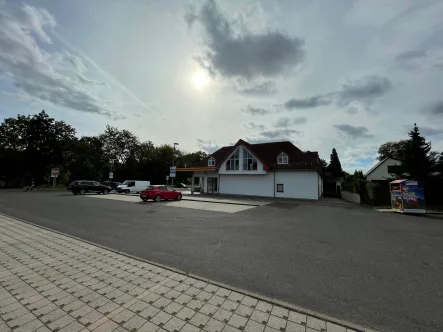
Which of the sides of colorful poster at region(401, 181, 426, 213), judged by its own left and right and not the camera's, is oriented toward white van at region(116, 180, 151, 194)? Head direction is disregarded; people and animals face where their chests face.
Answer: right

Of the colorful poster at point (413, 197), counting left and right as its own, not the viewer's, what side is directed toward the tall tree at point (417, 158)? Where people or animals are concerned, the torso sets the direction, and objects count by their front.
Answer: back

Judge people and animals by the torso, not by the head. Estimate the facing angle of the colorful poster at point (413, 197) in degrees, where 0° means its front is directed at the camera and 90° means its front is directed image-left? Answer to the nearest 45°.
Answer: approximately 0°

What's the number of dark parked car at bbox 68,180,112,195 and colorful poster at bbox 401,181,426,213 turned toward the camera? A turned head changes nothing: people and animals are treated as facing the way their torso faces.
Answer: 1
